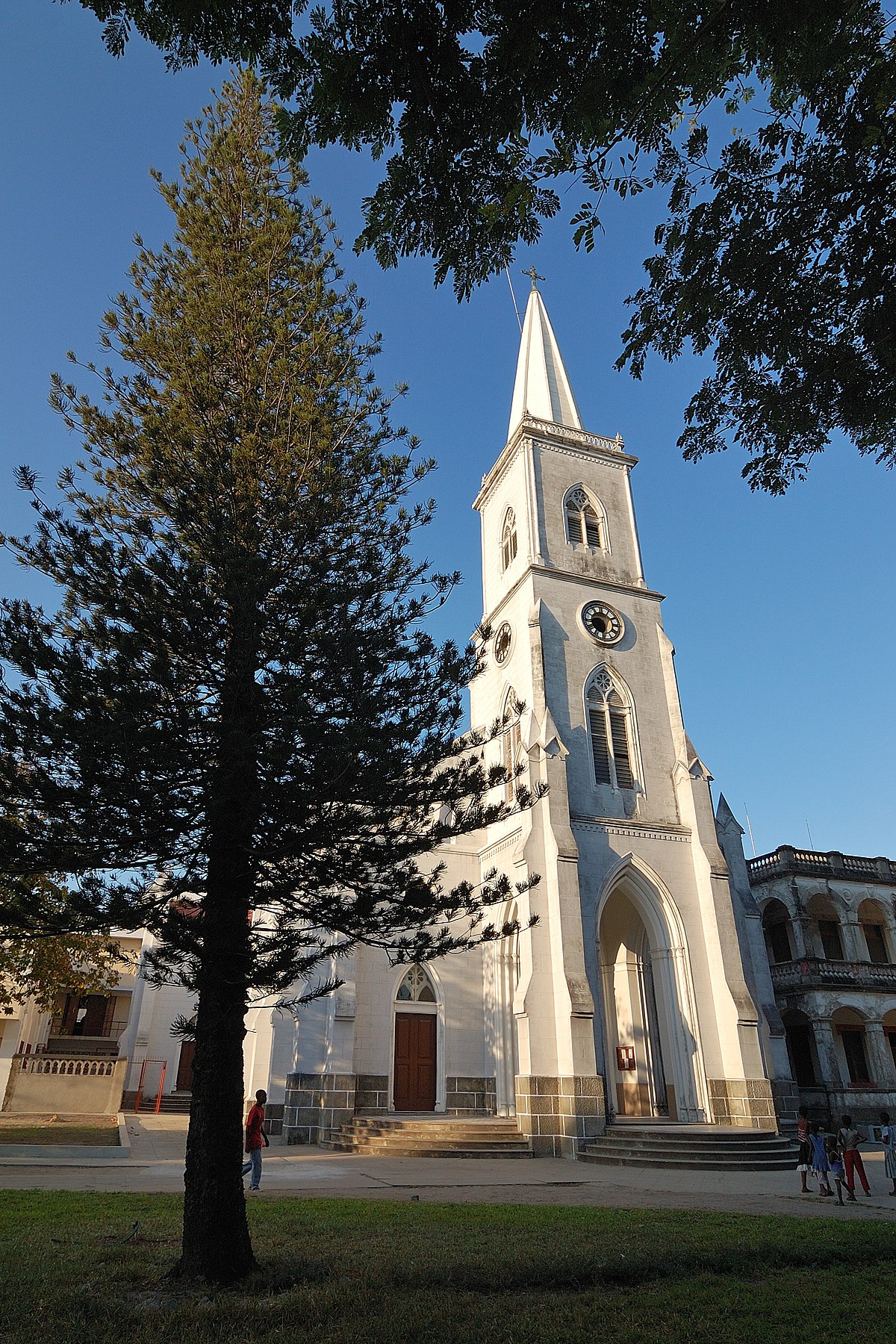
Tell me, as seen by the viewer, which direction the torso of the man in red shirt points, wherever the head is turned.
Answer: to the viewer's right

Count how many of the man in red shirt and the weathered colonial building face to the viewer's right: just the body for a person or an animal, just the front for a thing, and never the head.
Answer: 1

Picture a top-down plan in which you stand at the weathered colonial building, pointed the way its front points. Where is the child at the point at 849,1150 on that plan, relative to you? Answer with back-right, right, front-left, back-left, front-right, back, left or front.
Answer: front-left

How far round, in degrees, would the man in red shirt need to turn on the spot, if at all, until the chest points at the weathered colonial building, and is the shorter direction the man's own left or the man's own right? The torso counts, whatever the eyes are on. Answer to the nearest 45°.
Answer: approximately 45° to the man's own left

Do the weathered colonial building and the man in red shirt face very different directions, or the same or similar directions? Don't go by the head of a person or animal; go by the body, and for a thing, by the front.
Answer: very different directions

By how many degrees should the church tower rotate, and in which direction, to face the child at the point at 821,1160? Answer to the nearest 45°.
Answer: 0° — it already faces them

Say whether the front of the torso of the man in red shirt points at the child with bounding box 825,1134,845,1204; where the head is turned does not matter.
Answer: yes

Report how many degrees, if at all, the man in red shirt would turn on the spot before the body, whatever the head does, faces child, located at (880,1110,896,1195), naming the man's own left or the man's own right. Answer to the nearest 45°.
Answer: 0° — they already face them

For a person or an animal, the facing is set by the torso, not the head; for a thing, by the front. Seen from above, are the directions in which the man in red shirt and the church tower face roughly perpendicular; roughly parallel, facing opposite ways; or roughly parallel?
roughly perpendicular
